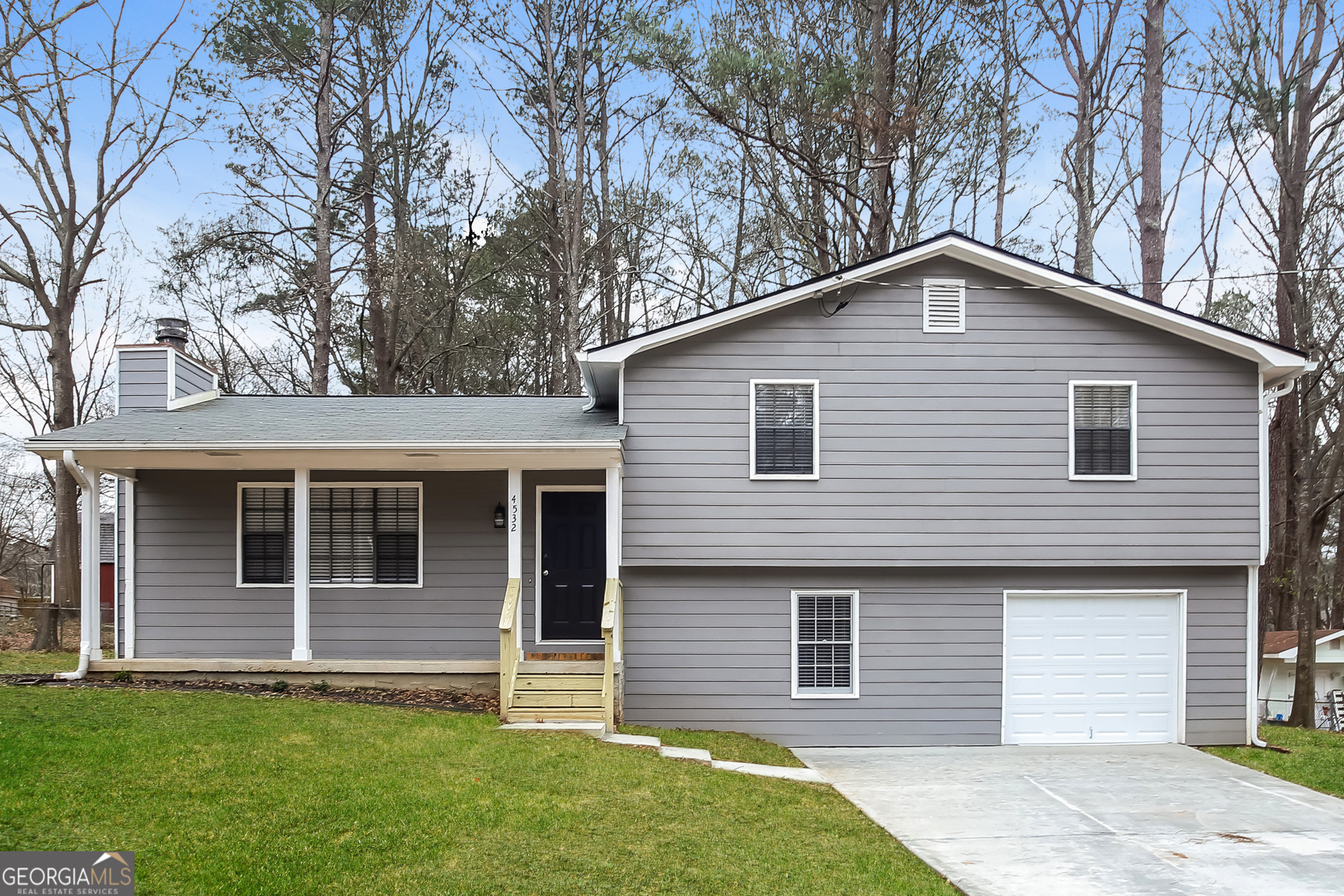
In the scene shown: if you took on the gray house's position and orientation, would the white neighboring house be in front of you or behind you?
behind

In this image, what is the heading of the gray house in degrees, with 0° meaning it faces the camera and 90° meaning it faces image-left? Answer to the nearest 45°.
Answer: approximately 0°
